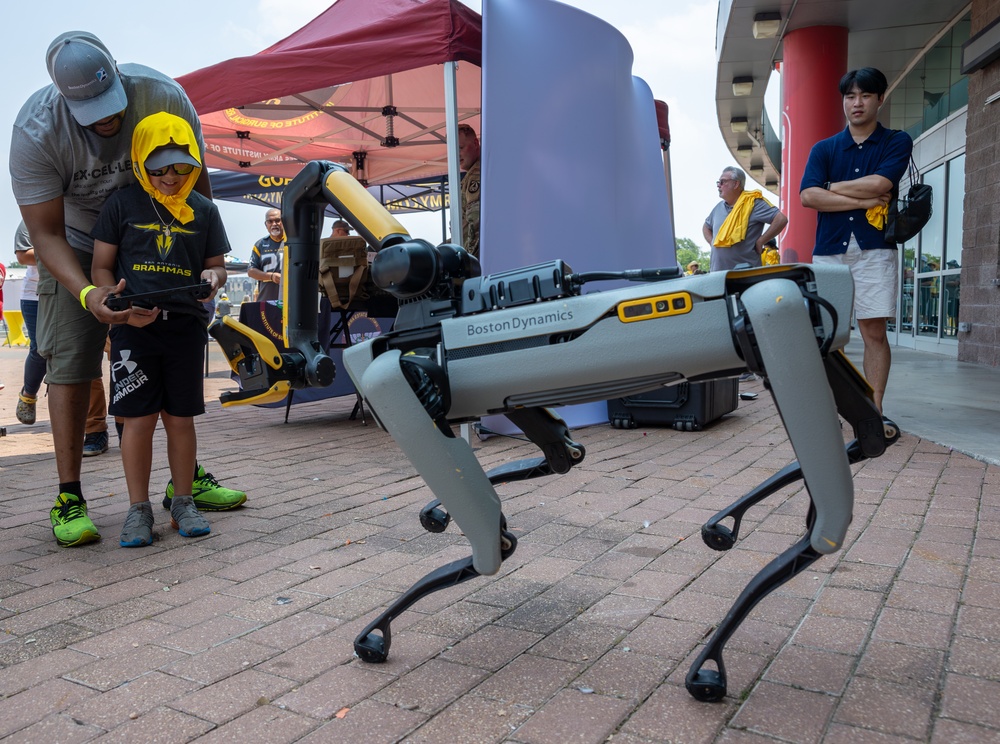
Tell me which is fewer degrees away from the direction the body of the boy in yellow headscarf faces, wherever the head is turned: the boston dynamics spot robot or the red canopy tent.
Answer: the boston dynamics spot robot

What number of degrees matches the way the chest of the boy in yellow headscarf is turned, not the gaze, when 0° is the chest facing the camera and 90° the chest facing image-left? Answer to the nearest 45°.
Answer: approximately 0°

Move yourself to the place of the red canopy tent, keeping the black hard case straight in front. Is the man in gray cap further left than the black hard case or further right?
right

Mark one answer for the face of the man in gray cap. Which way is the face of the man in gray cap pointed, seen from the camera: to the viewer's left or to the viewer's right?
to the viewer's right

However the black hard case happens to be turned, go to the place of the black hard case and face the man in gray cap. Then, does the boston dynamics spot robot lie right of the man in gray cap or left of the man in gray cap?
left

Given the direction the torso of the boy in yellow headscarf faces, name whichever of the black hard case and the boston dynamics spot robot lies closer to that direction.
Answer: the boston dynamics spot robot

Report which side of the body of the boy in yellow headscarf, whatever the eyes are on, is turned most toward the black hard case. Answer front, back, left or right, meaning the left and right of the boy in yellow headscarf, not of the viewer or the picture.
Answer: left

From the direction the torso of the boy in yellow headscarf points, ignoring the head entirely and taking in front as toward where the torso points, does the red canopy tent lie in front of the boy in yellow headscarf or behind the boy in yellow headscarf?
behind
